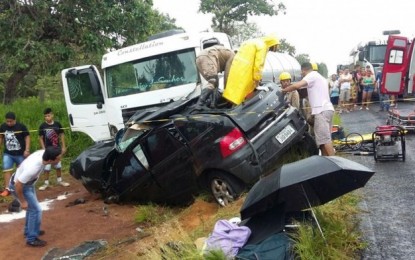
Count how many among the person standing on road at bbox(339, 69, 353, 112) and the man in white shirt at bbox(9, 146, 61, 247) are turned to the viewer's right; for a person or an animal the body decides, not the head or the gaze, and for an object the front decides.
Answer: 1

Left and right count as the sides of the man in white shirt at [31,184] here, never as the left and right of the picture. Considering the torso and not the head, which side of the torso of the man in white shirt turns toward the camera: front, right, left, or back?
right

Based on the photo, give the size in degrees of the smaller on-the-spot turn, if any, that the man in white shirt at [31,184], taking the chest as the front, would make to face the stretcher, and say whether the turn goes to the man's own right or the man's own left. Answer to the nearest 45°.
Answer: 0° — they already face it

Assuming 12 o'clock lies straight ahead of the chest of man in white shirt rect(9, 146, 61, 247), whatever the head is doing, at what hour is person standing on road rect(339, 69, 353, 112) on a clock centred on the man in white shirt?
The person standing on road is roughly at 11 o'clock from the man in white shirt.

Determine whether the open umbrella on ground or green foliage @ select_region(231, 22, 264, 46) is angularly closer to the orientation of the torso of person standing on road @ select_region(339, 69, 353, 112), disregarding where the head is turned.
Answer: the open umbrella on ground

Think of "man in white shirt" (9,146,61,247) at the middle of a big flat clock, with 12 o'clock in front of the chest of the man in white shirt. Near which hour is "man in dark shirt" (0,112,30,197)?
The man in dark shirt is roughly at 9 o'clock from the man in white shirt.
